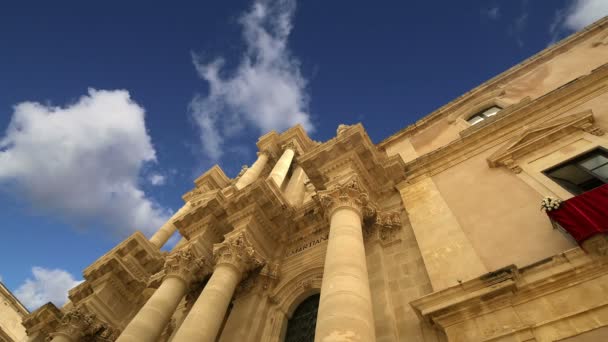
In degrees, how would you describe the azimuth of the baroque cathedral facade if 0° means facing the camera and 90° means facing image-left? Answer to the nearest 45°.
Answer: approximately 45°
